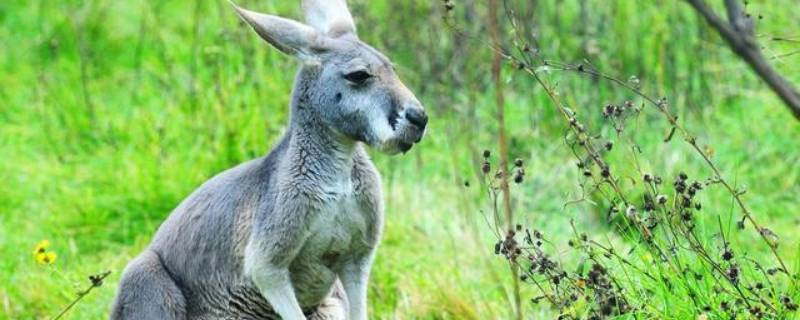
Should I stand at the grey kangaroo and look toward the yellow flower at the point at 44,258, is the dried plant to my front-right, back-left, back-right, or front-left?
back-right

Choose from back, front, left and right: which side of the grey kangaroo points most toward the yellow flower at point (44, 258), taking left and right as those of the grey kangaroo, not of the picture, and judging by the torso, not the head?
back

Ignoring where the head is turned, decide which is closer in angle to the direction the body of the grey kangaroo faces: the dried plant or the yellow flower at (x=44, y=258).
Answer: the dried plant

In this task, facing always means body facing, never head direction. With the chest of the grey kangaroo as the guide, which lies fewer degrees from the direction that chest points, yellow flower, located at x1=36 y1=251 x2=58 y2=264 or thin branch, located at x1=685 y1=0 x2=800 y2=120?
the thin branch

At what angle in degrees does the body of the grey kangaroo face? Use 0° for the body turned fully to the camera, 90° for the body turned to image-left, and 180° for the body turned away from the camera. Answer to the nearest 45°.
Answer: approximately 315°

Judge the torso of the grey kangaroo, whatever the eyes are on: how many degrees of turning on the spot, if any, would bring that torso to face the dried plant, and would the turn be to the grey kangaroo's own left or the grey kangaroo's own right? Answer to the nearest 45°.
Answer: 0° — it already faces it
